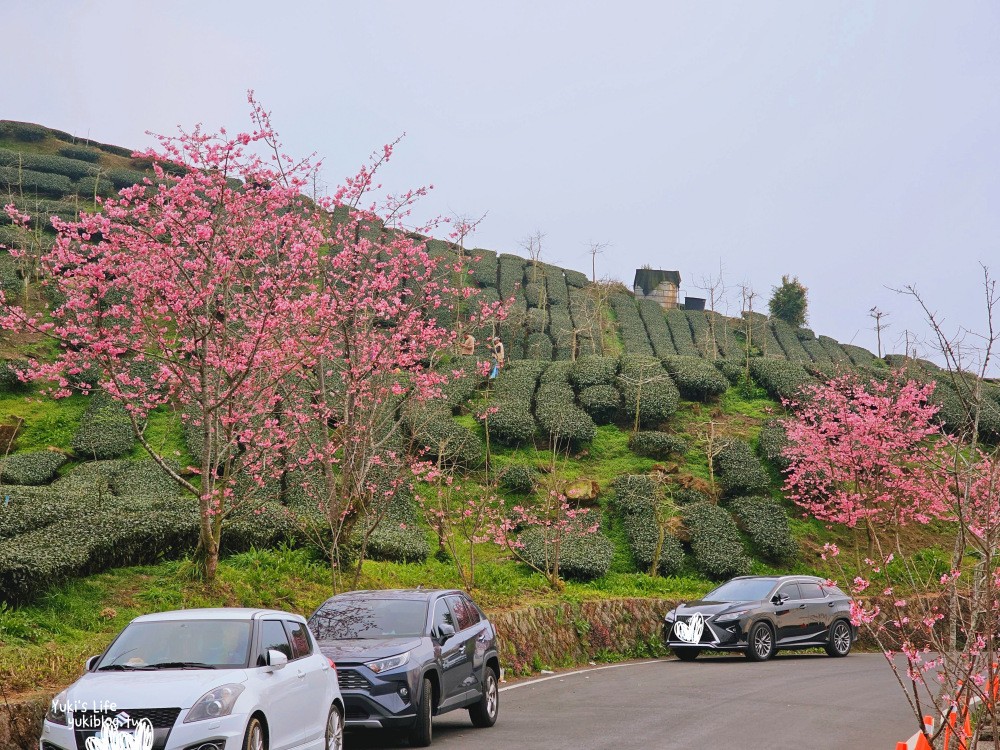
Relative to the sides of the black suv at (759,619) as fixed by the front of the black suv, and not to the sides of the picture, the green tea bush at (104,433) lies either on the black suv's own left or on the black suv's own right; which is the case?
on the black suv's own right

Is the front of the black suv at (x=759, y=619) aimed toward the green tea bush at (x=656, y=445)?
no

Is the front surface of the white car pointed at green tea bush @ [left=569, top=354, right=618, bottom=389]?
no

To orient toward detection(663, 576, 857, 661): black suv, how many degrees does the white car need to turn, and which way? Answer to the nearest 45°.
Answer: approximately 180°

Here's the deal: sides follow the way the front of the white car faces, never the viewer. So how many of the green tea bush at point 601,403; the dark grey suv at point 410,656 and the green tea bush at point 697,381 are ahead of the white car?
0

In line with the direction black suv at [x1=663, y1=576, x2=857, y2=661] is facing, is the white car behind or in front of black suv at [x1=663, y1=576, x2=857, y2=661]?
in front

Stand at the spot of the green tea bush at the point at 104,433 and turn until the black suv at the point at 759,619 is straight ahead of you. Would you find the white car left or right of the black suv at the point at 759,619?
right

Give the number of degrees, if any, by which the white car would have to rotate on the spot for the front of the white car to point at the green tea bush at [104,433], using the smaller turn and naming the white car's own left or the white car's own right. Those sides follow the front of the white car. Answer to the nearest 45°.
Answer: approximately 135° to the white car's own right

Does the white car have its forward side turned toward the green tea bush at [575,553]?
no

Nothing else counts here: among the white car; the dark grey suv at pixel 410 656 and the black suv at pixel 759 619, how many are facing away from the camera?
0

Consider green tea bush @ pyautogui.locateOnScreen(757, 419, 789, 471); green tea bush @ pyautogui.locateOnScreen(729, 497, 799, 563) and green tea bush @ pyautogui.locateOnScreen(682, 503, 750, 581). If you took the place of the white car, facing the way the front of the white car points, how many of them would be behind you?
3

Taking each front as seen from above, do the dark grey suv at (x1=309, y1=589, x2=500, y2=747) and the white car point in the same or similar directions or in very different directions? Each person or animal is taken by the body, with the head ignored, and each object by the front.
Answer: same or similar directions

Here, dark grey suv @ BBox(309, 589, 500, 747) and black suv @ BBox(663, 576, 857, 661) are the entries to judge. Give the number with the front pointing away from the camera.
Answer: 0

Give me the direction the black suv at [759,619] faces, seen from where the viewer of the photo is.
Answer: facing the viewer and to the left of the viewer

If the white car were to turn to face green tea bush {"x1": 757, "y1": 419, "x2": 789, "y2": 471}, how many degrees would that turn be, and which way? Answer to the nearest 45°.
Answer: approximately 180°

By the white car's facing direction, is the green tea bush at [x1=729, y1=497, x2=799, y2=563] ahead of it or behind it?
behind

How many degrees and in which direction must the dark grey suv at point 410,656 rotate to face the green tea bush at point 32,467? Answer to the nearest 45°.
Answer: approximately 90° to its right
